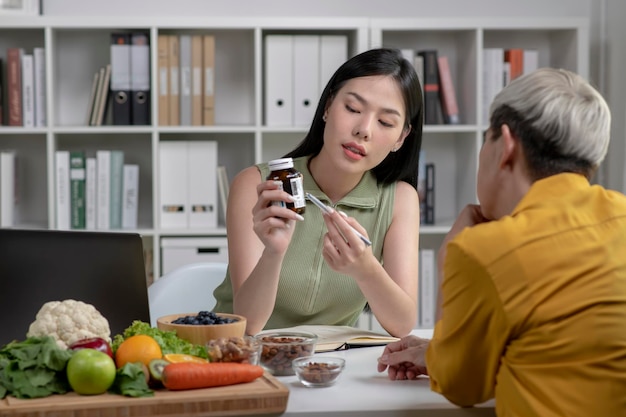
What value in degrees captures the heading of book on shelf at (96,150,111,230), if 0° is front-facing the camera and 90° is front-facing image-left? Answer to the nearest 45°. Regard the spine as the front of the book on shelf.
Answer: approximately 0°

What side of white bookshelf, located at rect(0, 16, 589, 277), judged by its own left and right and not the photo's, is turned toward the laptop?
front

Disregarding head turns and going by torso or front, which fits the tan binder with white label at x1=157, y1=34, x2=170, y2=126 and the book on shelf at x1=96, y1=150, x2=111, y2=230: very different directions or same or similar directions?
same or similar directions

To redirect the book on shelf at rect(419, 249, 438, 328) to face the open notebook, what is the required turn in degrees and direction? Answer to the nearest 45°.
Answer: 0° — it already faces it

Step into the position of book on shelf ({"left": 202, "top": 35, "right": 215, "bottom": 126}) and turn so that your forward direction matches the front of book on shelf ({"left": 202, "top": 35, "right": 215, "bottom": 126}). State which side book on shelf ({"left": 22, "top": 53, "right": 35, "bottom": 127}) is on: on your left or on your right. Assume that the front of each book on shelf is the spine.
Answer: on your right

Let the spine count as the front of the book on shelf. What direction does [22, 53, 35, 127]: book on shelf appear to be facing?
toward the camera

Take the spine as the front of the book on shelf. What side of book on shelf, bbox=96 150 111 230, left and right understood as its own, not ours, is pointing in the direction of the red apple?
front

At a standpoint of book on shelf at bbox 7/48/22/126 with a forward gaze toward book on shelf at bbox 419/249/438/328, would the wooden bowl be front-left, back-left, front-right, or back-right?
front-right

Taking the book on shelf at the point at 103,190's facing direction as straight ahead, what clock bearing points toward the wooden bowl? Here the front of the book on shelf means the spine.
The wooden bowl is roughly at 12 o'clock from the book on shelf.

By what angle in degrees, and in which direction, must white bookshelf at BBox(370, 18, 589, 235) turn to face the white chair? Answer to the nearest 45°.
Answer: approximately 45° to its right

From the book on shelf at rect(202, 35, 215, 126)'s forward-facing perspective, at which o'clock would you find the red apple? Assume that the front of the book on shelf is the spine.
The red apple is roughly at 12 o'clock from the book on shelf.

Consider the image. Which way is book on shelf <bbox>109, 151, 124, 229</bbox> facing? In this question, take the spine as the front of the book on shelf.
toward the camera

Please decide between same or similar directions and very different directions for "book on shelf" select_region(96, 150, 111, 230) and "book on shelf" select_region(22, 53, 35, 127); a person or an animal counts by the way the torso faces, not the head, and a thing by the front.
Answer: same or similar directions
